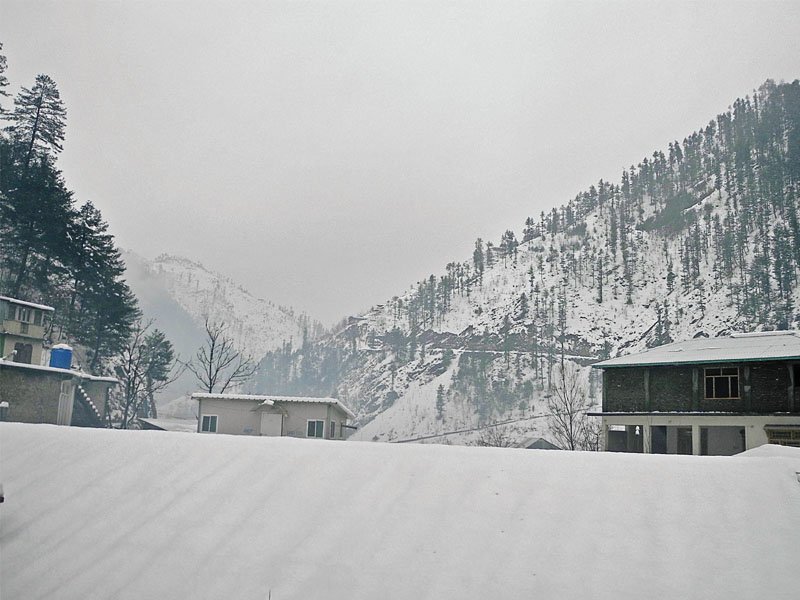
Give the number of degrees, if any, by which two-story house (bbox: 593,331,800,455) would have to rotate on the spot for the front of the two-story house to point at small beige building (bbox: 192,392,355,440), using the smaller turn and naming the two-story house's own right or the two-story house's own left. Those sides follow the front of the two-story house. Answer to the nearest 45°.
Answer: approximately 90° to the two-story house's own right

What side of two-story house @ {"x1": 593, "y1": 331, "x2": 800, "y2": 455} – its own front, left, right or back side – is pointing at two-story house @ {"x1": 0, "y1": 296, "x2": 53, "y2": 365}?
right

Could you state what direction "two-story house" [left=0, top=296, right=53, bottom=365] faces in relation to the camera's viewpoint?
facing the viewer

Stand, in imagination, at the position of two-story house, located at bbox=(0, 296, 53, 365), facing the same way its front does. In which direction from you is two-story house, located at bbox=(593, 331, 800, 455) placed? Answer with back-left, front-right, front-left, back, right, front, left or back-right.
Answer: front-left

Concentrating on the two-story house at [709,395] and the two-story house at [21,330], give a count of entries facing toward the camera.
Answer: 2

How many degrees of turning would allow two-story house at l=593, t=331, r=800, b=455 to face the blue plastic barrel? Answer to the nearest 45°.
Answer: approximately 90° to its right

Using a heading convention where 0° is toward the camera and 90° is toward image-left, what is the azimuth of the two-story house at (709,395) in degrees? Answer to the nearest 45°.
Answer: approximately 0°
